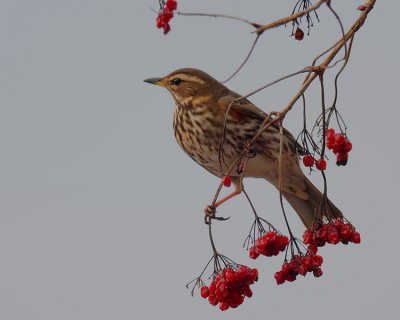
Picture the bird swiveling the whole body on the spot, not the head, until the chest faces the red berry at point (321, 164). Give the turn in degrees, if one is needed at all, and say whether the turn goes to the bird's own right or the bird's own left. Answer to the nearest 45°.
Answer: approximately 135° to the bird's own left

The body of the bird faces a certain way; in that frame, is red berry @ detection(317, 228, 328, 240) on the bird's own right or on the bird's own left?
on the bird's own left

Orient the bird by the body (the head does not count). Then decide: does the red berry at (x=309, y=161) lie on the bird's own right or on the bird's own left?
on the bird's own left

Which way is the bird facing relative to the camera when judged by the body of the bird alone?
to the viewer's left
